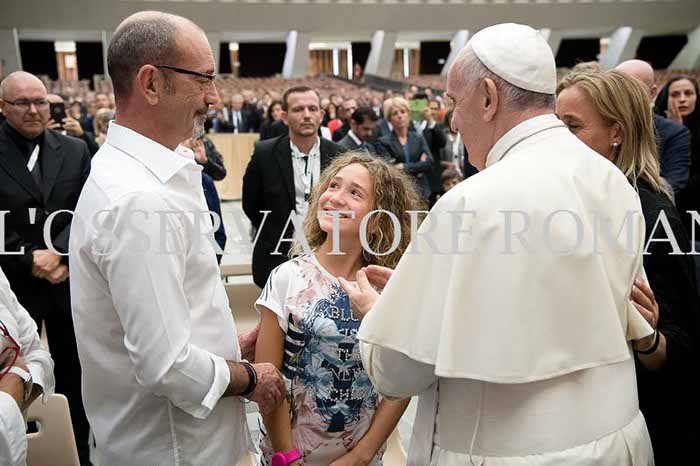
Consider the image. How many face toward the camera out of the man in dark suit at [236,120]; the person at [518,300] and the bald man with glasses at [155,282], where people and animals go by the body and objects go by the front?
1

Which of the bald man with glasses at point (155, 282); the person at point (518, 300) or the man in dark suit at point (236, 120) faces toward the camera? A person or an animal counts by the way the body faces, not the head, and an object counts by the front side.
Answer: the man in dark suit

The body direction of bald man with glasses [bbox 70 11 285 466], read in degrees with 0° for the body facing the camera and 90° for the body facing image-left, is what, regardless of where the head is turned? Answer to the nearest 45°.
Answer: approximately 270°

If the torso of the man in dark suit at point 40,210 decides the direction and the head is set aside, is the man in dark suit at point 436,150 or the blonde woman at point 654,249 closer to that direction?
the blonde woman

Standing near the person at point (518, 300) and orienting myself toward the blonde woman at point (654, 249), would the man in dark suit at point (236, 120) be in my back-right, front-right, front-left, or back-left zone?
front-left

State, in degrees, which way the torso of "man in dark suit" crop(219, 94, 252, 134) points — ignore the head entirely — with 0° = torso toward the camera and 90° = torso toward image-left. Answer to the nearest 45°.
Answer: approximately 0°

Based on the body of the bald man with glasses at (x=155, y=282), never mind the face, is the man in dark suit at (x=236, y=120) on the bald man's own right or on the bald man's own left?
on the bald man's own left

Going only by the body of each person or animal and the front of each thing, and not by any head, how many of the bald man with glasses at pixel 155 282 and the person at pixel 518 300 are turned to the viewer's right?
1

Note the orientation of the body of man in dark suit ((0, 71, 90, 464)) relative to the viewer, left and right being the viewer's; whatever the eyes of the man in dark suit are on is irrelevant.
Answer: facing the viewer and to the right of the viewer

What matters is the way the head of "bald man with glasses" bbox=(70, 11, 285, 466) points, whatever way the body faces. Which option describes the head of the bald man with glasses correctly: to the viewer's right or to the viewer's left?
to the viewer's right

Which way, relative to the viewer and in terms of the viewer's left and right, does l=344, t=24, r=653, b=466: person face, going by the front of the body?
facing away from the viewer and to the left of the viewer

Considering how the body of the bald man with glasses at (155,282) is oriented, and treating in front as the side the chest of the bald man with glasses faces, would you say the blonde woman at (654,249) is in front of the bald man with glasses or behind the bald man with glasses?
in front

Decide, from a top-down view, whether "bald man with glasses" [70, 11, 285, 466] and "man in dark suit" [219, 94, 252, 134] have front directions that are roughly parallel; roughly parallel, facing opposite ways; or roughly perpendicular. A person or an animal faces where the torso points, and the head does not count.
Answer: roughly perpendicular

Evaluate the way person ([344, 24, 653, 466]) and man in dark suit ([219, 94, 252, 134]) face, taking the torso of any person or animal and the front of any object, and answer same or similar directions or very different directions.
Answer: very different directions

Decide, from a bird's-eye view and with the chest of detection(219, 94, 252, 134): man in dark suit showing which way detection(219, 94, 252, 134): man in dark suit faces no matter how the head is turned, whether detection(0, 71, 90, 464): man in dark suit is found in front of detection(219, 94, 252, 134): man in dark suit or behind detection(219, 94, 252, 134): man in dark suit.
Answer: in front
